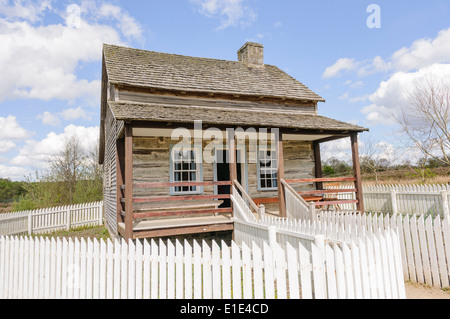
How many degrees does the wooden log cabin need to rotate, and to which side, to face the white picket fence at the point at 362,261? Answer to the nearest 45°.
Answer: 0° — it already faces it

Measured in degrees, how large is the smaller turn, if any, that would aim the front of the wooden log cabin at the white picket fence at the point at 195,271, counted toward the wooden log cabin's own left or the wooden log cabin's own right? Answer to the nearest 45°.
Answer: approximately 45° to the wooden log cabin's own right

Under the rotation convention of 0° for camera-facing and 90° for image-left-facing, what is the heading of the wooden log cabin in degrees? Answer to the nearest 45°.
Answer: approximately 315°

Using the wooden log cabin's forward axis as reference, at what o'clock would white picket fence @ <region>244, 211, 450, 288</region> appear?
The white picket fence is roughly at 12 o'clock from the wooden log cabin.
